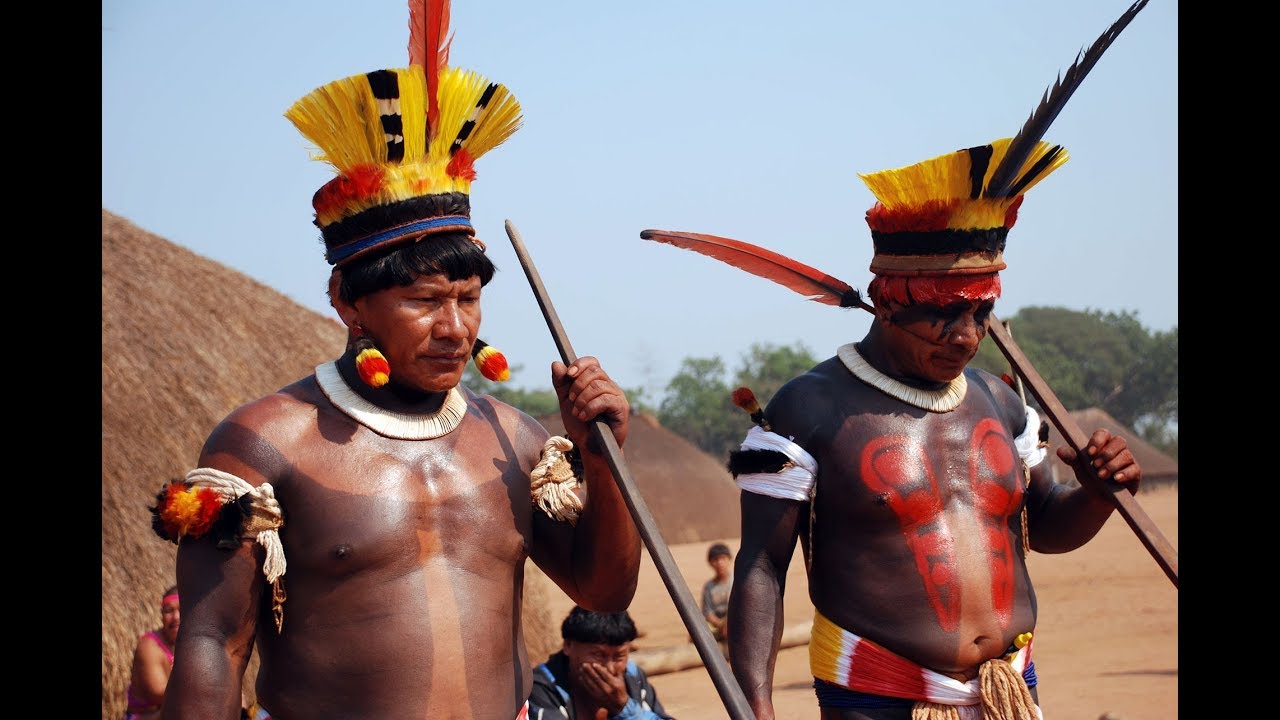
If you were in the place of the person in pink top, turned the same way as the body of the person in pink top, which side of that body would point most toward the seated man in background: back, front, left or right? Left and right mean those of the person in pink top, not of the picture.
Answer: front

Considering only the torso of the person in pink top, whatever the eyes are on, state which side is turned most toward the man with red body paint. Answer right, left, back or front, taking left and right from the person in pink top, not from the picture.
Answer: front

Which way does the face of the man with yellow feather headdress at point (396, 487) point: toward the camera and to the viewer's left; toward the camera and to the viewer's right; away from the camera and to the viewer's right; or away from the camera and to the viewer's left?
toward the camera and to the viewer's right

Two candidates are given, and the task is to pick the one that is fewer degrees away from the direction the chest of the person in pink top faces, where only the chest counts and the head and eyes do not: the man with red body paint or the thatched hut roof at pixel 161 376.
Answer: the man with red body paint

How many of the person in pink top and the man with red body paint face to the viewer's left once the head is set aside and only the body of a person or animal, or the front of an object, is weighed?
0

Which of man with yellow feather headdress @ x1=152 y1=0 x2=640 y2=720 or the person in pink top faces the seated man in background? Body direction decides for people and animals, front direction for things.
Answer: the person in pink top

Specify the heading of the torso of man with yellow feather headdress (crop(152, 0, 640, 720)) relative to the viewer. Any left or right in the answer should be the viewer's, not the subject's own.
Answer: facing the viewer and to the right of the viewer
